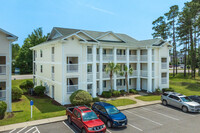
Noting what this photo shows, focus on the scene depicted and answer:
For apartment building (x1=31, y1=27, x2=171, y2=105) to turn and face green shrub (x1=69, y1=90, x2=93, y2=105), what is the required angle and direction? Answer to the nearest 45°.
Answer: approximately 45° to its right

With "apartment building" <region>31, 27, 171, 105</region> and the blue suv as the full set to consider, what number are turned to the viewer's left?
0

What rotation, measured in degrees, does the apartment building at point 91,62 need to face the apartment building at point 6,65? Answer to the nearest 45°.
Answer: approximately 90° to its right

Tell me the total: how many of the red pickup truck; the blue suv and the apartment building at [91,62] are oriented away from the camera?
0

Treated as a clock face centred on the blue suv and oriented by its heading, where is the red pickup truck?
The red pickup truck is roughly at 3 o'clock from the blue suv.

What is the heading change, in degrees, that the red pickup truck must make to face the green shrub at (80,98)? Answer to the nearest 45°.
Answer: approximately 135° to its left

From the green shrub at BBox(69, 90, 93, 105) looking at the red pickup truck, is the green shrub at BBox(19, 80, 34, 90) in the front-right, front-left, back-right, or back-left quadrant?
back-right

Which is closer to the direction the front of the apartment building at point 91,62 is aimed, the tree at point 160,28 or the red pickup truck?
the red pickup truck

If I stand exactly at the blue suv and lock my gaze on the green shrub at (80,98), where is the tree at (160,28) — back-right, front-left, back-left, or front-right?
front-right

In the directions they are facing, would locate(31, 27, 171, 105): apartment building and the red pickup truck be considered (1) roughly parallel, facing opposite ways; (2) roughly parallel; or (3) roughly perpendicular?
roughly parallel

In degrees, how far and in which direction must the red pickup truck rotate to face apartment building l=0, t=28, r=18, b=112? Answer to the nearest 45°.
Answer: approximately 180°

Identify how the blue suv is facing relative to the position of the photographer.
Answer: facing the viewer and to the right of the viewer

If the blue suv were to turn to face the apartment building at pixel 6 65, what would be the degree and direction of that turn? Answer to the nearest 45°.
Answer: approximately 135° to its right

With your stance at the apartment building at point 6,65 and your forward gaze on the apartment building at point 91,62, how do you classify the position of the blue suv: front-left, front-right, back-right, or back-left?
front-right

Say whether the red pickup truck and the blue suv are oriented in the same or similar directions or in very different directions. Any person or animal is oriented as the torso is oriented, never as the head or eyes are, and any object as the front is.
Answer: same or similar directions
